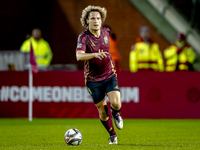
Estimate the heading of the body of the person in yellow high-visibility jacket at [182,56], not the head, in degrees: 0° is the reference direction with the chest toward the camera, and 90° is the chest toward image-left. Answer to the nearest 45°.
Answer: approximately 0°

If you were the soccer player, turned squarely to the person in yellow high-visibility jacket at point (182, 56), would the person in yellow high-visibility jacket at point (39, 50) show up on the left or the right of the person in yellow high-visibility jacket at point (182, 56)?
left

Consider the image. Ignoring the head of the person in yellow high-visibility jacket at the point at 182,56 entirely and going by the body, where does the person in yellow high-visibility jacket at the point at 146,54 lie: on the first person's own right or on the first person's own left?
on the first person's own right

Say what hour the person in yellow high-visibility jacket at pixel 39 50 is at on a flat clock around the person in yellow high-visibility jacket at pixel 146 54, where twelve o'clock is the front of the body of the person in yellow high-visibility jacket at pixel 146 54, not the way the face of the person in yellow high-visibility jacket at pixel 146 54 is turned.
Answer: the person in yellow high-visibility jacket at pixel 39 50 is roughly at 3 o'clock from the person in yellow high-visibility jacket at pixel 146 54.

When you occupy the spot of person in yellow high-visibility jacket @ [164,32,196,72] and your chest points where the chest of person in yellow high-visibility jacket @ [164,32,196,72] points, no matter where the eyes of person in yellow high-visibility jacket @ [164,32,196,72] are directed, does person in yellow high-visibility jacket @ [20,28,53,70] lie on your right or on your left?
on your right

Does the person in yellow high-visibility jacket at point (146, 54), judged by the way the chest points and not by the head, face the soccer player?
yes

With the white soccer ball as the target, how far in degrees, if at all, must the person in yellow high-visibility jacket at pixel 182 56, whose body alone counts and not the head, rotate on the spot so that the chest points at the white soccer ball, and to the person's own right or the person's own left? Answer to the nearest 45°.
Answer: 0° — they already face it

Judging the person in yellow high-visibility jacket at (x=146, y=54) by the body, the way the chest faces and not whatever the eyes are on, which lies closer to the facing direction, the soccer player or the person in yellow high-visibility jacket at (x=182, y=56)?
the soccer player

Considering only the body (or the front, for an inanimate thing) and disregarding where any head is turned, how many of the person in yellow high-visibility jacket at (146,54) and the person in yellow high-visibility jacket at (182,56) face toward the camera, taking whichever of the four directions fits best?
2
